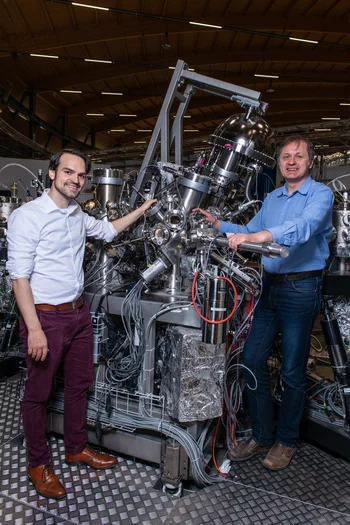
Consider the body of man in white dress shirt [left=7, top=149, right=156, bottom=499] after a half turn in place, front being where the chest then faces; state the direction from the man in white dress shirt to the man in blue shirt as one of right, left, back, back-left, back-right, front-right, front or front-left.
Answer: back-right

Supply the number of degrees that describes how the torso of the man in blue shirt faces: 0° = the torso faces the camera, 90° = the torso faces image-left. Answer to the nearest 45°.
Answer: approximately 45°

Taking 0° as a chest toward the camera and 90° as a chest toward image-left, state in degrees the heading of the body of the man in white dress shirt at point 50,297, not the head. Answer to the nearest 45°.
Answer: approximately 315°
